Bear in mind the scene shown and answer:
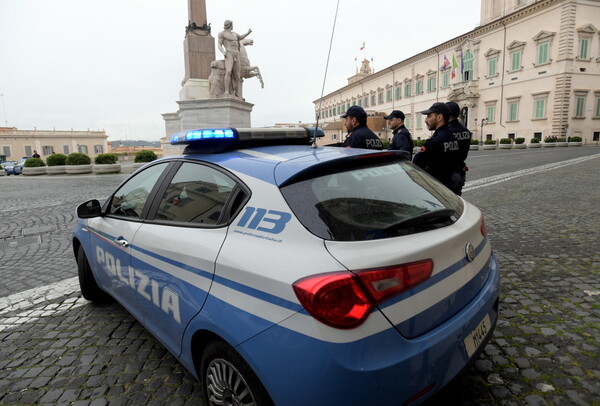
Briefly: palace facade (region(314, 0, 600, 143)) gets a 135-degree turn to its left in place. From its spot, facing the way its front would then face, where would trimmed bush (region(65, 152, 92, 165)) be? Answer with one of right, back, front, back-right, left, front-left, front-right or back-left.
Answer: back-right

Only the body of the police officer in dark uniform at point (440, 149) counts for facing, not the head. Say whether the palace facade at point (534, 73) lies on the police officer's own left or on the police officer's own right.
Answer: on the police officer's own right

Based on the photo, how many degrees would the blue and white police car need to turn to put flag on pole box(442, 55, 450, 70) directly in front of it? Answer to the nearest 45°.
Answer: approximately 90° to its right

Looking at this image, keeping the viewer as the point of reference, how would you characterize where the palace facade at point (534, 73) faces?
facing the viewer and to the left of the viewer

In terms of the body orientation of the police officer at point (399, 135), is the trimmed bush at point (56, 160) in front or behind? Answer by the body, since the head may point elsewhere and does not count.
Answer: in front

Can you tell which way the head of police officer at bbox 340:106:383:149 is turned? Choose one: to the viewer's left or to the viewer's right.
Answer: to the viewer's left

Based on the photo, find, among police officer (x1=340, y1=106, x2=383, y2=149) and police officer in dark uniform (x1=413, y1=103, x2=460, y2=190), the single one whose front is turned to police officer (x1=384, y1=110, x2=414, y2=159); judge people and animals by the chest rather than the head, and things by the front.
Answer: the police officer in dark uniform

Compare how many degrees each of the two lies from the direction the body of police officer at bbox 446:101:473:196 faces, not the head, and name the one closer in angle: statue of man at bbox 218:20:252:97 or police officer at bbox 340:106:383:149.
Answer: the statue of man

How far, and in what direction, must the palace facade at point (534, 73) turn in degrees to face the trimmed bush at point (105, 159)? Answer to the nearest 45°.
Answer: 0° — it already faces it

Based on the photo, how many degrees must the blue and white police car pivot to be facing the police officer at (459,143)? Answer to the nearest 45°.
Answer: approximately 90° to its right

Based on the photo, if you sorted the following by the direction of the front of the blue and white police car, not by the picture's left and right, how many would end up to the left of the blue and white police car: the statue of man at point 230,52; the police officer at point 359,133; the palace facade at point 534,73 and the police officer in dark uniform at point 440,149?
0

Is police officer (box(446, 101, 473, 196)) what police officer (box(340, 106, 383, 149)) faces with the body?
no

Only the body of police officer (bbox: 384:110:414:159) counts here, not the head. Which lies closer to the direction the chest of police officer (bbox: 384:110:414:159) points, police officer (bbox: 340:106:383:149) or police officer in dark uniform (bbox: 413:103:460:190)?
the police officer

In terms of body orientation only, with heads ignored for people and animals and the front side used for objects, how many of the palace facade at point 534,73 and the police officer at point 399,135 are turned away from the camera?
0
